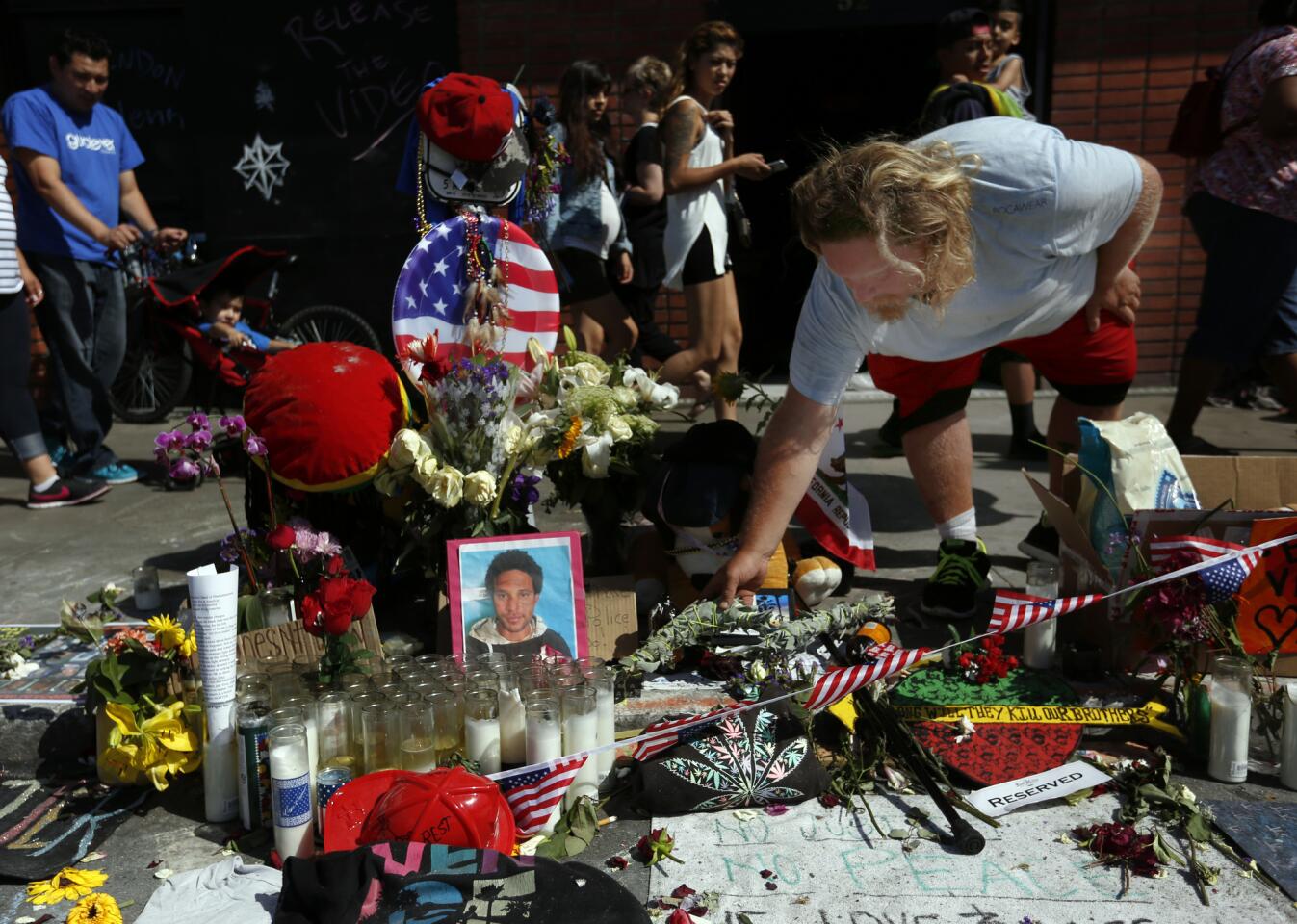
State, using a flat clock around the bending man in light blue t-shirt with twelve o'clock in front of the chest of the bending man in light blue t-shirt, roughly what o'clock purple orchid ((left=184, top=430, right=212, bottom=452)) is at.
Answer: The purple orchid is roughly at 1 o'clock from the bending man in light blue t-shirt.

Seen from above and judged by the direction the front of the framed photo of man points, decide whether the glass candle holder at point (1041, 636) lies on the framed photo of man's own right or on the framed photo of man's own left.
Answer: on the framed photo of man's own left

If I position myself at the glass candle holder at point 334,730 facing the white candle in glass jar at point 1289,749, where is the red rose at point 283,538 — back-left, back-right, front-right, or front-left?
back-left

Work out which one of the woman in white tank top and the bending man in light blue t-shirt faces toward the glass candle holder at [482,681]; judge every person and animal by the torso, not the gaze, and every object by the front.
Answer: the bending man in light blue t-shirt

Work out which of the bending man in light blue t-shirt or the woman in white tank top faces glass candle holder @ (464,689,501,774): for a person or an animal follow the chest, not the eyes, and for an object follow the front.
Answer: the bending man in light blue t-shirt

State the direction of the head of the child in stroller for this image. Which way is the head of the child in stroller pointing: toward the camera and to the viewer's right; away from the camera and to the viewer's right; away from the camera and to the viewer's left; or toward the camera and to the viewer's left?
toward the camera and to the viewer's right

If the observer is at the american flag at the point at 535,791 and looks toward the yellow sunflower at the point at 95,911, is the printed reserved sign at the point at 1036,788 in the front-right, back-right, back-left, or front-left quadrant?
back-left

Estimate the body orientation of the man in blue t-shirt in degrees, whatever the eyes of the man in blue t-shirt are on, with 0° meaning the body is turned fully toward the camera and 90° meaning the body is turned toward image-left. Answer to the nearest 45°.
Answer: approximately 315°

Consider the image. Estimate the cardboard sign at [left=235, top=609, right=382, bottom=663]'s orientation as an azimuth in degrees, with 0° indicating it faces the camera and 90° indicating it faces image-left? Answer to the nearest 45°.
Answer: approximately 0°
